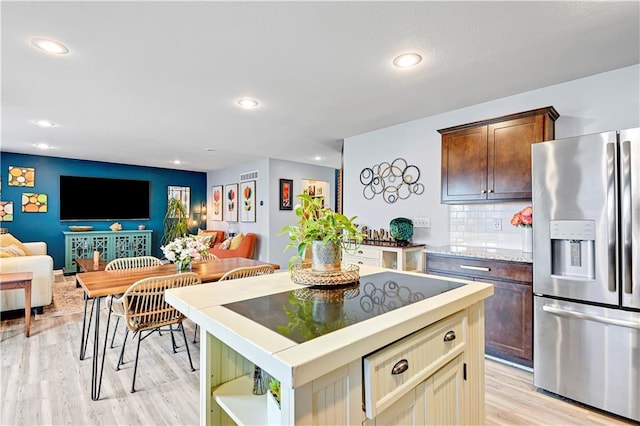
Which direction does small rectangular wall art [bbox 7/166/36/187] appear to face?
toward the camera

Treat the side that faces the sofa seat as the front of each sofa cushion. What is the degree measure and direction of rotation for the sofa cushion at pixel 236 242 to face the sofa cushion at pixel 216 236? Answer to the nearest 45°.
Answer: approximately 90° to its right

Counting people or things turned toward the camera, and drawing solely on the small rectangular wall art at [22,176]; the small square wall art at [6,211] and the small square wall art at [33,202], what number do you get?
3

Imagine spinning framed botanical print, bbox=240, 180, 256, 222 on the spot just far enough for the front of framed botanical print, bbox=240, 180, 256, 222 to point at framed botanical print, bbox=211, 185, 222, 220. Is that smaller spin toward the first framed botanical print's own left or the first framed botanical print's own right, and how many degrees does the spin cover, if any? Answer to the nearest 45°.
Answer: approximately 90° to the first framed botanical print's own right

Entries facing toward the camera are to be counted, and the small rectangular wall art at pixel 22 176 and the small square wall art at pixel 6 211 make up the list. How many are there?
2

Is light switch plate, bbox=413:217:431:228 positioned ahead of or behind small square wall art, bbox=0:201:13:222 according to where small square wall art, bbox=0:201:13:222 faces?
ahead

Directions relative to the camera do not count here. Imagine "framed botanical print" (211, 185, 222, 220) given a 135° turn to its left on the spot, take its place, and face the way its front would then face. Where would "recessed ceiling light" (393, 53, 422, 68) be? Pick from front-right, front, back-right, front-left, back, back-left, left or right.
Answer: right

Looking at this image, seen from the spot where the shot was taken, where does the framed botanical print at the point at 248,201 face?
facing the viewer and to the left of the viewer

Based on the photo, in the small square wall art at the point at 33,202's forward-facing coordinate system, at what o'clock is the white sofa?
The white sofa is roughly at 12 o'clock from the small square wall art.

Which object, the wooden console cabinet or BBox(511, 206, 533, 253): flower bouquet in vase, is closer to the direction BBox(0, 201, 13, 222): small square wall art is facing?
the flower bouquet in vase

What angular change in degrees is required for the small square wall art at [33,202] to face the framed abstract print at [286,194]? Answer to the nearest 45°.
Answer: approximately 45° to its left

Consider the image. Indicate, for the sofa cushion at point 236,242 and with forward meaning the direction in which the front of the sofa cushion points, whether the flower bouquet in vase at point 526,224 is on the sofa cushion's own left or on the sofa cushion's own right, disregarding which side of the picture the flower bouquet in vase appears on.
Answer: on the sofa cushion's own left

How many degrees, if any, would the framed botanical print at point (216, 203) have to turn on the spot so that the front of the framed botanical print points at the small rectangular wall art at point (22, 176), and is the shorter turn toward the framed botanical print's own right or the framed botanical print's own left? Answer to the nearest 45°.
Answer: approximately 45° to the framed botanical print's own right

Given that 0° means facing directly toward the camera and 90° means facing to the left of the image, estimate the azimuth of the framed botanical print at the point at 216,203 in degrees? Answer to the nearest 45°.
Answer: approximately 45°

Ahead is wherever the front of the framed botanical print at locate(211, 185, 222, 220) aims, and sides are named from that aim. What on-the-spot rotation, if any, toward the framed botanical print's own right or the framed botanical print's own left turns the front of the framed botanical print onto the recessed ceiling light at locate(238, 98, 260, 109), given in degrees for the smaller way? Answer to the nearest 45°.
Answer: approximately 45° to the framed botanical print's own left

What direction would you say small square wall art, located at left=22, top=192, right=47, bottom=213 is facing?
toward the camera
